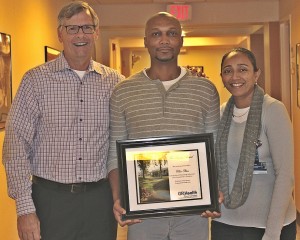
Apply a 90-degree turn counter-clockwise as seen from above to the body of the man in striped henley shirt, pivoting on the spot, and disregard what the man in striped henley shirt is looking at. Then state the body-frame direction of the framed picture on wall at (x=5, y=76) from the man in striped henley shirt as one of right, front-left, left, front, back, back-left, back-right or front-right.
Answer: back-left

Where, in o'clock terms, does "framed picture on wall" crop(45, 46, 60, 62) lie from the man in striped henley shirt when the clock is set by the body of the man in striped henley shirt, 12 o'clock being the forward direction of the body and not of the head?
The framed picture on wall is roughly at 5 o'clock from the man in striped henley shirt.

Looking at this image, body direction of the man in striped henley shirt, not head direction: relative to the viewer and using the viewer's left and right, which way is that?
facing the viewer

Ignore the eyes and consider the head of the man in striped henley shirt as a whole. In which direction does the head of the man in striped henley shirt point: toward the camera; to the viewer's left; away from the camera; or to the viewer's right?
toward the camera
